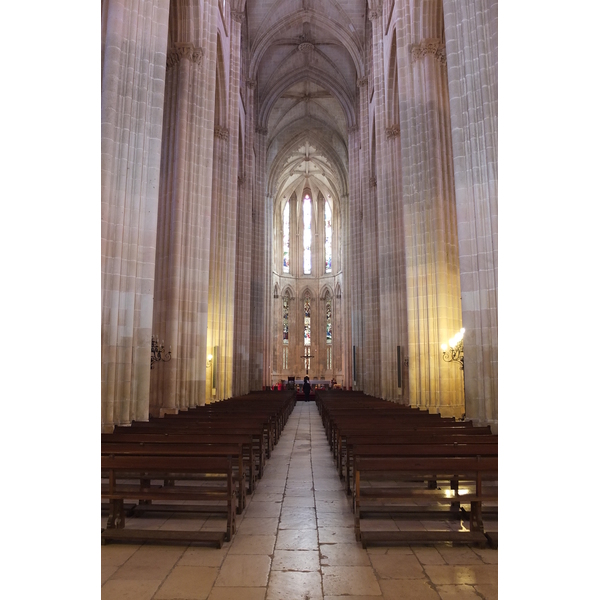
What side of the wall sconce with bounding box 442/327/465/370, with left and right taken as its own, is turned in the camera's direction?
left

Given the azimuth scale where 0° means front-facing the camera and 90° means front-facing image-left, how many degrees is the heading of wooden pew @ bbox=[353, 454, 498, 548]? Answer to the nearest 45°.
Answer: approximately 180°

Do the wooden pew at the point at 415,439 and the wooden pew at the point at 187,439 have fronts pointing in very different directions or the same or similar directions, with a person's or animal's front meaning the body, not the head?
same or similar directions

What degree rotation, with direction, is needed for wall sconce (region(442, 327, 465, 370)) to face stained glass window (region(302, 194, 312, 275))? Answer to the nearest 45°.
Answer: approximately 90° to its right

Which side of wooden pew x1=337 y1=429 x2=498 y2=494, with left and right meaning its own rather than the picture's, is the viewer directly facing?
back

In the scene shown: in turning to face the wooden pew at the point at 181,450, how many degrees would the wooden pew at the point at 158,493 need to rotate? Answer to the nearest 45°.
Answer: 0° — it already faces it

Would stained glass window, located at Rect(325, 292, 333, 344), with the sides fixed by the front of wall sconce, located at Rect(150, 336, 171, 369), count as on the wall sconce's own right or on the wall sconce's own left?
on the wall sconce's own left

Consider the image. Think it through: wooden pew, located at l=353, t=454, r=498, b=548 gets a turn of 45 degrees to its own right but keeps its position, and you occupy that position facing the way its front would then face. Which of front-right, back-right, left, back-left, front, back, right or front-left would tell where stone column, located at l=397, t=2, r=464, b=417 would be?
front-left

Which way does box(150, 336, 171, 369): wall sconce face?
to the viewer's right

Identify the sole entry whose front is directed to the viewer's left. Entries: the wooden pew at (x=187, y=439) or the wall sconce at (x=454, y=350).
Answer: the wall sconce

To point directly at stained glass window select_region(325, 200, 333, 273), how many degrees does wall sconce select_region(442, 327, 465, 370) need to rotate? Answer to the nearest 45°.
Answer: approximately 90° to its right

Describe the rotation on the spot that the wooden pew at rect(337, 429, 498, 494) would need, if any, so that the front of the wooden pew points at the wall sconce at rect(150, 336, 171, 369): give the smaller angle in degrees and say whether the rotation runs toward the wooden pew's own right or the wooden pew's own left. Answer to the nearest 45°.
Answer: approximately 45° to the wooden pew's own left

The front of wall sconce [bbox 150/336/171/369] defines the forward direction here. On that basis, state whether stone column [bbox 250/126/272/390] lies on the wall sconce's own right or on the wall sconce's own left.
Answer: on the wall sconce's own left

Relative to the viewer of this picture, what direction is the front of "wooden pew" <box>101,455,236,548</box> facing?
facing away from the viewer

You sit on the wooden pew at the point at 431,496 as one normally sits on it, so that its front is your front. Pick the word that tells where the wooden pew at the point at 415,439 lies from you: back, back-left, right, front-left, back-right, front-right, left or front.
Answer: front

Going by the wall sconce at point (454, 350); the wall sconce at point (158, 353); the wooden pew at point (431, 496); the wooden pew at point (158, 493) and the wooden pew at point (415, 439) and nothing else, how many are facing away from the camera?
3
